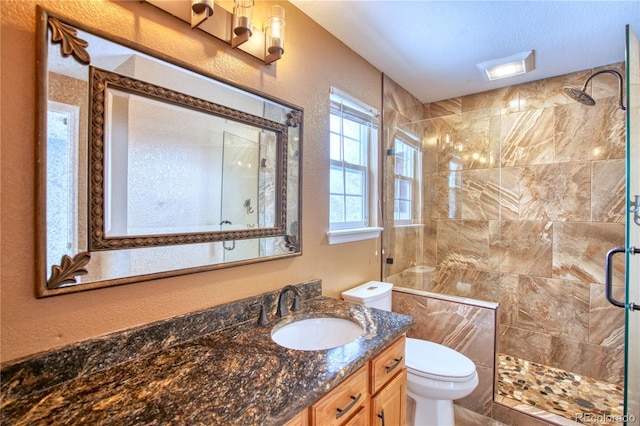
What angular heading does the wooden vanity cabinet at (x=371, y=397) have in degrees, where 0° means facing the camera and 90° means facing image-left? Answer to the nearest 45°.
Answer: approximately 315°

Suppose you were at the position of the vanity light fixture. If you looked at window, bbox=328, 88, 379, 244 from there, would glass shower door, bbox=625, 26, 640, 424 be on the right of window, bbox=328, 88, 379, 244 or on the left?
right

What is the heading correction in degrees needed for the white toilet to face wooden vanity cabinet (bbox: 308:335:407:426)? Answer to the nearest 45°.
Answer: approximately 90° to its right

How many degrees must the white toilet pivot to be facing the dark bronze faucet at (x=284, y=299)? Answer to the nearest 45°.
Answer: approximately 90° to its right

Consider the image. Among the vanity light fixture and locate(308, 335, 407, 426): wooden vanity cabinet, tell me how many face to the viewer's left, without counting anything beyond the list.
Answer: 0

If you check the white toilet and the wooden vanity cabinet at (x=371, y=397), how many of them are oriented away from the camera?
0

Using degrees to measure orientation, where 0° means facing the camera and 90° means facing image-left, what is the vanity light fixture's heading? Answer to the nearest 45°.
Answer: approximately 315°

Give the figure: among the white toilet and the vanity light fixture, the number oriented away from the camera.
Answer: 0
